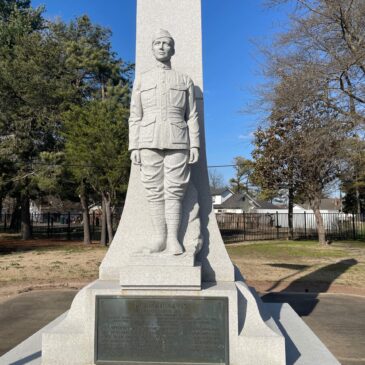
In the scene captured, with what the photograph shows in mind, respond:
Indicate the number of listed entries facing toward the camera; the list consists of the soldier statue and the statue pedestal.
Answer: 2

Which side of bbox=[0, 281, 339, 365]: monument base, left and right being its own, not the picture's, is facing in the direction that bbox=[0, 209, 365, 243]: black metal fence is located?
back

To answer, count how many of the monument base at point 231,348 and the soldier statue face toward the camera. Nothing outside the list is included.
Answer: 2

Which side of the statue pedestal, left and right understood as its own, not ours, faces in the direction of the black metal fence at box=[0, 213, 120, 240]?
back

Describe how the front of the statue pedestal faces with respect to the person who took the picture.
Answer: facing the viewer

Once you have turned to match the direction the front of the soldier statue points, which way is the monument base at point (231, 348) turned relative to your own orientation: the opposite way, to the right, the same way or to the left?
the same way

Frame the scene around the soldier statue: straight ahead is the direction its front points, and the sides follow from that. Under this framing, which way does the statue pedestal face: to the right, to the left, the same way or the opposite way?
the same way

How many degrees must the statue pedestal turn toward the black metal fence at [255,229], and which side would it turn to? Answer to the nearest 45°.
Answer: approximately 180°

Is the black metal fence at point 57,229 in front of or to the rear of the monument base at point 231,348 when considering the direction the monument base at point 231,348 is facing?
to the rear
